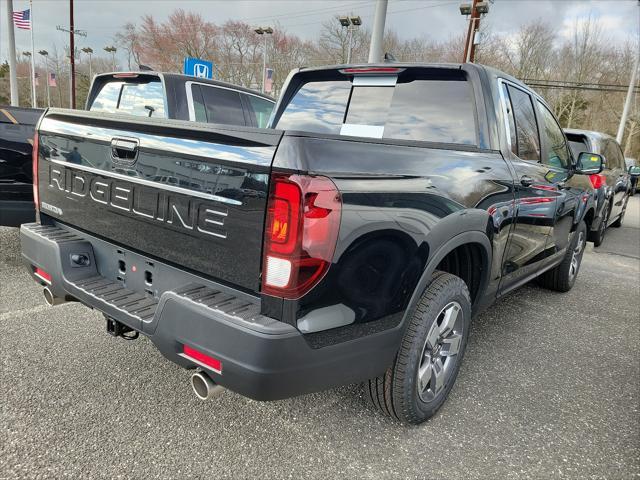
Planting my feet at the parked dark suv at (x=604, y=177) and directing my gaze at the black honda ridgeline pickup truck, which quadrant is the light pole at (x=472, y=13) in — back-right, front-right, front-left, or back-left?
back-right

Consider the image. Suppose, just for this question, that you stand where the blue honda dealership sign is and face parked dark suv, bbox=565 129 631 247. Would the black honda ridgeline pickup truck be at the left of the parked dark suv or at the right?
right

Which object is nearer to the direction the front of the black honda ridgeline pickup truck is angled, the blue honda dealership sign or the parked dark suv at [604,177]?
the parked dark suv

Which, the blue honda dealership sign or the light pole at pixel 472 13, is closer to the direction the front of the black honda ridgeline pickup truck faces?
the light pole

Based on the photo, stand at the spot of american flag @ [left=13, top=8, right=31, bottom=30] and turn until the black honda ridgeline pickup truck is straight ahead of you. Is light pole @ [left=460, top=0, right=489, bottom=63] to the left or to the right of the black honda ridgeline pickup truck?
left

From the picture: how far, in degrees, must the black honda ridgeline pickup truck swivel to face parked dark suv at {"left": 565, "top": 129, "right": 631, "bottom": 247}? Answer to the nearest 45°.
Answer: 0° — it already faces it

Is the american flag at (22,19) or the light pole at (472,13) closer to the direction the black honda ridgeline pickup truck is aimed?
the light pole

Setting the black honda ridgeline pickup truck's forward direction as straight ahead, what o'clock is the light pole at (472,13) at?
The light pole is roughly at 11 o'clock from the black honda ridgeline pickup truck.

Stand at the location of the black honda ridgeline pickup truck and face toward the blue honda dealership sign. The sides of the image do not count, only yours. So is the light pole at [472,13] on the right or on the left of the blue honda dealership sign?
right

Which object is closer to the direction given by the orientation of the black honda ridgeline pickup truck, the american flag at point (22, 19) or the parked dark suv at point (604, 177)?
the parked dark suv

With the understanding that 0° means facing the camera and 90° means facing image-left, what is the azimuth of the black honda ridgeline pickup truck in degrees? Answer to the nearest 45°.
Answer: approximately 225°

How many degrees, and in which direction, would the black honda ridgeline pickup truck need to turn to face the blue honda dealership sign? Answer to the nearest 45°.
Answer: approximately 45° to its left

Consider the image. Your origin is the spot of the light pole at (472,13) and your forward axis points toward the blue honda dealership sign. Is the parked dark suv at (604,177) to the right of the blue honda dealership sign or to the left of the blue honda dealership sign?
left

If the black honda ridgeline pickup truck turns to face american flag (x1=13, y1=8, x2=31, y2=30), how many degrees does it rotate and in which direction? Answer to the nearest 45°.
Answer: approximately 90° to its left
